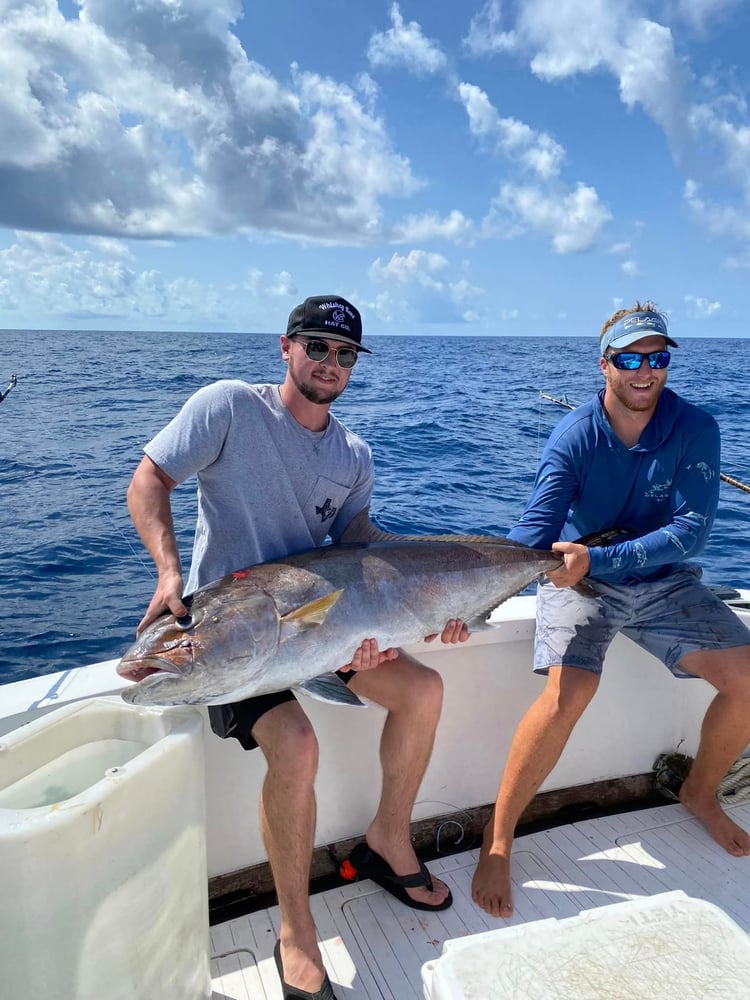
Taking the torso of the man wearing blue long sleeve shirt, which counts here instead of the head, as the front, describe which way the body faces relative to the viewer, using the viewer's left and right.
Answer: facing the viewer

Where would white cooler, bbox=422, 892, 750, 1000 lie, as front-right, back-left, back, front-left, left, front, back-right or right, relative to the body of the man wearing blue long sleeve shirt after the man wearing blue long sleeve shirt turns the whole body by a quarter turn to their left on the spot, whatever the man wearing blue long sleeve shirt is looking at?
right

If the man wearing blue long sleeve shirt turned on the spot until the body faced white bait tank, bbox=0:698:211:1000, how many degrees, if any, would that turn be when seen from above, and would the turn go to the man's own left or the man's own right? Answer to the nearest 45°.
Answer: approximately 45° to the man's own right

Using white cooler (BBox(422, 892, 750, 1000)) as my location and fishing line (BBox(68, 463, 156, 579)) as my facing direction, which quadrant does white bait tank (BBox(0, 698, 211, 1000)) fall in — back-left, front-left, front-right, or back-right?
front-left

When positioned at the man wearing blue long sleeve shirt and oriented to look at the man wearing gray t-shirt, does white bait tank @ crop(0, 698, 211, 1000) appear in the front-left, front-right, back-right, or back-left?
front-left

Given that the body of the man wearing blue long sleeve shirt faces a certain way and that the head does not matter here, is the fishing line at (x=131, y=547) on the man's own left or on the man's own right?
on the man's own right

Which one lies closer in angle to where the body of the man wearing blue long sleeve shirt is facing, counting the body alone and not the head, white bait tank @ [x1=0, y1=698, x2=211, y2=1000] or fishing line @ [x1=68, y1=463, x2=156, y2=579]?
the white bait tank

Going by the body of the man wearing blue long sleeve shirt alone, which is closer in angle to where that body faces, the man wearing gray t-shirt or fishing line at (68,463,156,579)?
the man wearing gray t-shirt
